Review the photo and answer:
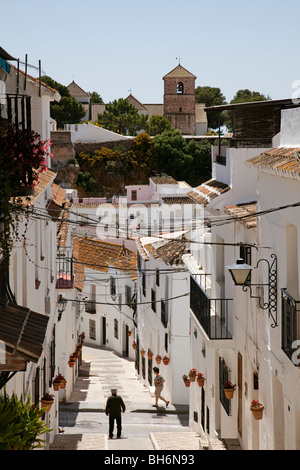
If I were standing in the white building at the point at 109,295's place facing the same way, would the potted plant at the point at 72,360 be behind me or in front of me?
in front

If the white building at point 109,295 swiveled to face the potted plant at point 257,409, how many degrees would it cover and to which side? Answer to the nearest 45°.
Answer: approximately 45° to its left

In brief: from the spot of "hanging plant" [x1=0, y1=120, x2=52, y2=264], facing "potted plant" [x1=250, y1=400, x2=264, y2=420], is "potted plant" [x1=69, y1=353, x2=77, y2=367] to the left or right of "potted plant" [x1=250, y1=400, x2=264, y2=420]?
left

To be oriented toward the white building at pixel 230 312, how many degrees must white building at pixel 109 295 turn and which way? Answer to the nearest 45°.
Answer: approximately 45° to its left

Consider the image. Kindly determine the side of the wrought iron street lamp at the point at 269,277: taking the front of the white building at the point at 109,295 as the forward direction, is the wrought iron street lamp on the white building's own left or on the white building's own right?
on the white building's own left

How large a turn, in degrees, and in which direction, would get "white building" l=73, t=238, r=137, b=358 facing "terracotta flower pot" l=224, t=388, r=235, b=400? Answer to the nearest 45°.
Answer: approximately 45° to its left

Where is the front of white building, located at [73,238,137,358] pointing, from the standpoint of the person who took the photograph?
facing the viewer and to the left of the viewer

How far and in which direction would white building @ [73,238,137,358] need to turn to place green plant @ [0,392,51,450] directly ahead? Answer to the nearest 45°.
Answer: approximately 45° to its left

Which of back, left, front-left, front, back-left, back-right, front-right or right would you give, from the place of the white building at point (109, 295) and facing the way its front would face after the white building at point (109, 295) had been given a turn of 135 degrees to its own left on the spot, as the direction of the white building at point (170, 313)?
right

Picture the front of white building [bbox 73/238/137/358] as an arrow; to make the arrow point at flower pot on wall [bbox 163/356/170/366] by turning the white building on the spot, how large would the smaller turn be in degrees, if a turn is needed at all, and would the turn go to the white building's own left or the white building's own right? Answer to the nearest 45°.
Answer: approximately 45° to the white building's own left

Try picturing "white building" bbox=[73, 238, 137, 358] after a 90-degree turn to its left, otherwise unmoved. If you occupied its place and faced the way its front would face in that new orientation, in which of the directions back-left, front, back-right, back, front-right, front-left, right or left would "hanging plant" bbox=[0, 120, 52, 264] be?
front-right
